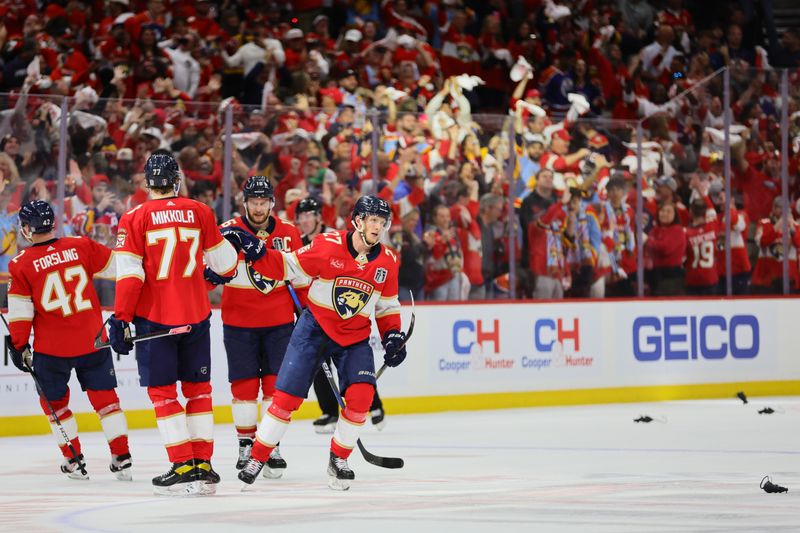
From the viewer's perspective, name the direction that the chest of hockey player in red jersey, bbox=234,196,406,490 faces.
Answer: toward the camera

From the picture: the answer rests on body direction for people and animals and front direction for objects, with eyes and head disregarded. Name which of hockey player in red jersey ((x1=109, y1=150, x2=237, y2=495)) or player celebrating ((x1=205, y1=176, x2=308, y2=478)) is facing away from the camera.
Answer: the hockey player in red jersey

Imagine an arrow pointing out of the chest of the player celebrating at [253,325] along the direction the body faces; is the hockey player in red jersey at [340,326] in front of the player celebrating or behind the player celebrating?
in front

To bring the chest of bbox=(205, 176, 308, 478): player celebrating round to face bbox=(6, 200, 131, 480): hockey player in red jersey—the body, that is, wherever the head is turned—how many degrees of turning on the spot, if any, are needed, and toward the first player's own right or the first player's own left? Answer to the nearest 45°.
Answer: approximately 90° to the first player's own right

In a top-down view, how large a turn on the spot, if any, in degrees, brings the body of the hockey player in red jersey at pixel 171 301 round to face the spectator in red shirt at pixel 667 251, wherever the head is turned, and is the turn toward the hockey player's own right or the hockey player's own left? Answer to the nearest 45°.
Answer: approximately 45° to the hockey player's own right

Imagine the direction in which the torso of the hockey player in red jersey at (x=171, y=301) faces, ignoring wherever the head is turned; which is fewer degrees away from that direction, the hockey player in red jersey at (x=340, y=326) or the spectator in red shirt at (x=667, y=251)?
the spectator in red shirt

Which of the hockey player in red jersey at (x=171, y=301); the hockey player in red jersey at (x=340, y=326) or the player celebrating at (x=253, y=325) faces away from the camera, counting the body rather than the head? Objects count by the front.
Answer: the hockey player in red jersey at (x=171, y=301)

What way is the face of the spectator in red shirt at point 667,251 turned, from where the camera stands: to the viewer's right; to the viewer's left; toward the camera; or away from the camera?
toward the camera

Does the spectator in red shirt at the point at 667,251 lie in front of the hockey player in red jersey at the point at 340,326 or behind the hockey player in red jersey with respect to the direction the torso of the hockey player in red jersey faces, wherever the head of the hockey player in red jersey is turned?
behind

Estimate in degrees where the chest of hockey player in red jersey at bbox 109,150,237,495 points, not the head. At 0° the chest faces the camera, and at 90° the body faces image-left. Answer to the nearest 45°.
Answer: approximately 180°

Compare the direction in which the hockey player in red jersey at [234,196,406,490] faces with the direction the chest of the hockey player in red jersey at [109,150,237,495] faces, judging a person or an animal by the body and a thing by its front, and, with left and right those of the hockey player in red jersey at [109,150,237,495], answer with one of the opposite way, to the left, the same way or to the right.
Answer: the opposite way

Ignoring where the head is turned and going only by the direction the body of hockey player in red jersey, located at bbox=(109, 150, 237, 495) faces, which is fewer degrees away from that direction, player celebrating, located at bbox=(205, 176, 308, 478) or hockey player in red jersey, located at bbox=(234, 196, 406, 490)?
the player celebrating

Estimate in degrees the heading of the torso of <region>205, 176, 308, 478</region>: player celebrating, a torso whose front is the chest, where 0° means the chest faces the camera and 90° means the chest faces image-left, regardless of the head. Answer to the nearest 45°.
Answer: approximately 0°

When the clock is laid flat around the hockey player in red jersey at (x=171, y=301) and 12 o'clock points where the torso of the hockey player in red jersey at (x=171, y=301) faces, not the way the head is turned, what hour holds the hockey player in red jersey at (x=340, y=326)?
the hockey player in red jersey at (x=340, y=326) is roughly at 3 o'clock from the hockey player in red jersey at (x=171, y=301).

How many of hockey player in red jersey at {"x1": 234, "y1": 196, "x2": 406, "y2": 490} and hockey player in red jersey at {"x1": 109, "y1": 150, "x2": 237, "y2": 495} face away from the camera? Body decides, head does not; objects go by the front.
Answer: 1

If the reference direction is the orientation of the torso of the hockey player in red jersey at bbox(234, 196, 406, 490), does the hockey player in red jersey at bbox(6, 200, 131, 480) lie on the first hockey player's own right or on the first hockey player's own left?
on the first hockey player's own right

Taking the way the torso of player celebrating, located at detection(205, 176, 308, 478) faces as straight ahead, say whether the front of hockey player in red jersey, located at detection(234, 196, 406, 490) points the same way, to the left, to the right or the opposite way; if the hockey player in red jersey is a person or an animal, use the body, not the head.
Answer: the same way
